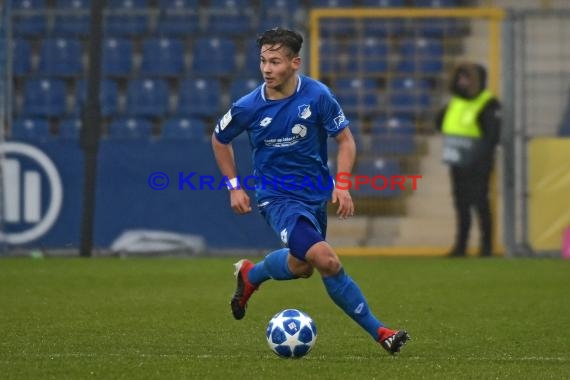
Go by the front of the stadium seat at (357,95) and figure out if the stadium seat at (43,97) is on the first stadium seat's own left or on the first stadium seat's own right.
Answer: on the first stadium seat's own right

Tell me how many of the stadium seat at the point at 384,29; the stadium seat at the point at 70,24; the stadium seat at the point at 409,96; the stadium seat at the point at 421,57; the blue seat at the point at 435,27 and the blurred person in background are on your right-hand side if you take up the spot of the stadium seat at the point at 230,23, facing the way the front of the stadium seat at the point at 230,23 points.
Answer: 1

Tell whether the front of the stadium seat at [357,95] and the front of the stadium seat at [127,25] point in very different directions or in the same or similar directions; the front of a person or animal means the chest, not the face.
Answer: same or similar directions

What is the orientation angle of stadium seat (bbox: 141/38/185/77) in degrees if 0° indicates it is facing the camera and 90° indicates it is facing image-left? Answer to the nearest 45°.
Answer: approximately 0°

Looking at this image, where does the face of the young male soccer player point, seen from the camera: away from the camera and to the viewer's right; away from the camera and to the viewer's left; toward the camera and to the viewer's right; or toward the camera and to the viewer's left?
toward the camera and to the viewer's left

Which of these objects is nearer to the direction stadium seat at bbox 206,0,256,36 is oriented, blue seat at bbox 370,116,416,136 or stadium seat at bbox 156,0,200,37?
the blue seat

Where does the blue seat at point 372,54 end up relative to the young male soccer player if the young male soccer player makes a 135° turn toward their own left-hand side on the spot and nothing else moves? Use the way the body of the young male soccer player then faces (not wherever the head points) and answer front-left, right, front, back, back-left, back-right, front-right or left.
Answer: front-left

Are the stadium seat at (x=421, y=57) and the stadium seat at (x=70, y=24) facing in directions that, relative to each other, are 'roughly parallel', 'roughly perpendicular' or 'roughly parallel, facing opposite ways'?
roughly parallel

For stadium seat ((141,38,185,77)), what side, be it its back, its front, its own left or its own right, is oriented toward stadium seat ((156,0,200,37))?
back

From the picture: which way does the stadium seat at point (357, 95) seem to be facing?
toward the camera

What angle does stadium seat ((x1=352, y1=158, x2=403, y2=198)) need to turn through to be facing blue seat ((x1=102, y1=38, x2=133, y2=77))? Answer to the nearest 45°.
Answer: approximately 135° to its right

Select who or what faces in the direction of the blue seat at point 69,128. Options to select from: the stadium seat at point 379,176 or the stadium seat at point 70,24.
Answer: the stadium seat at point 70,24

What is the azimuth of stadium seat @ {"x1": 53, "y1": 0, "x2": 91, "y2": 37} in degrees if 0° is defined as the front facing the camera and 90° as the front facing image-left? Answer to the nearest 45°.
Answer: approximately 0°

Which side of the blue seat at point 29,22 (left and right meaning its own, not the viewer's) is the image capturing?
front

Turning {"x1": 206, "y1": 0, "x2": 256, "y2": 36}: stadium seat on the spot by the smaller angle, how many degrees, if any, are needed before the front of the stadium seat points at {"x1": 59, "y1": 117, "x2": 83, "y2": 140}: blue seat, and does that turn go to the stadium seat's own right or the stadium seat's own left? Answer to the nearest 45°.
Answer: approximately 45° to the stadium seat's own right
